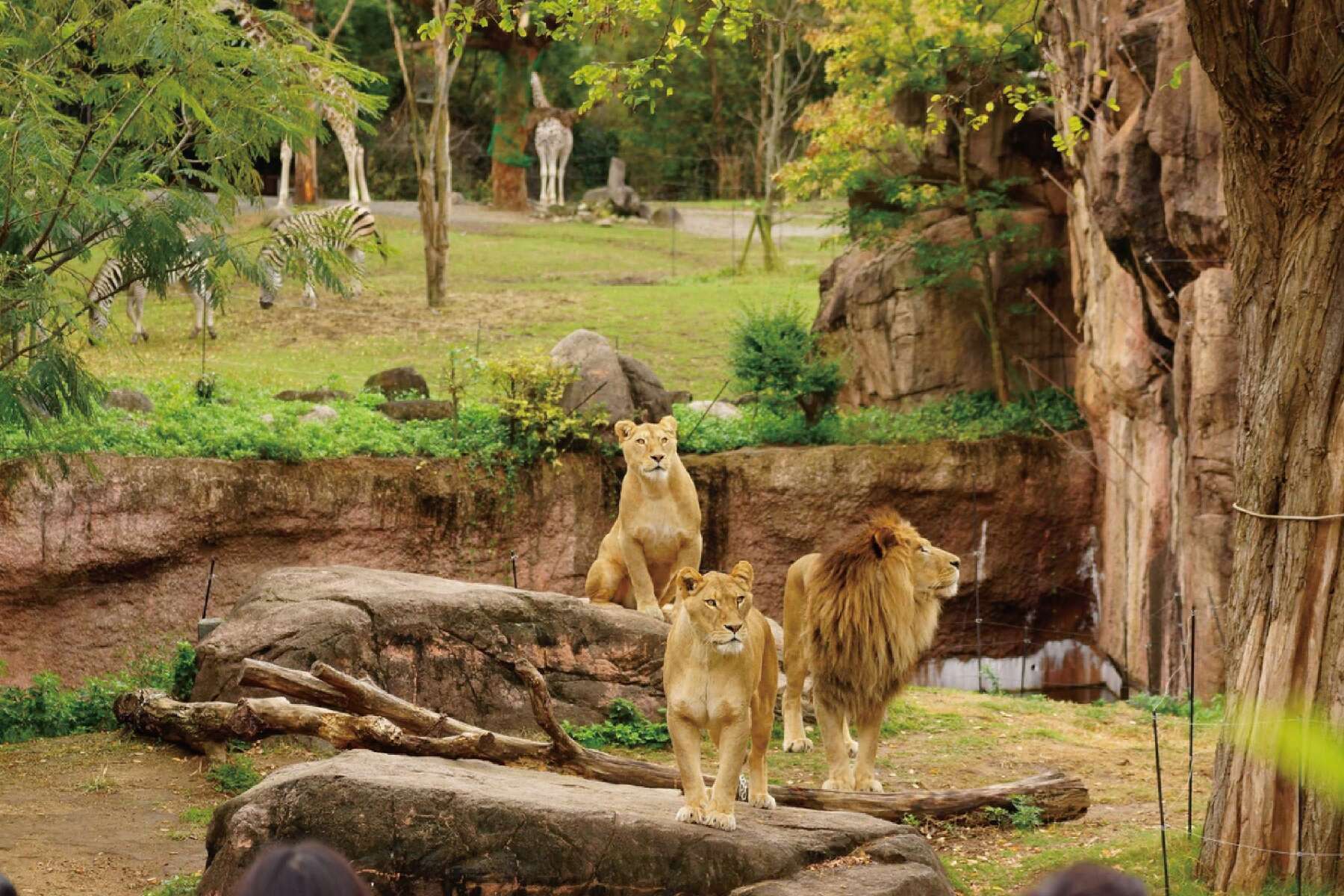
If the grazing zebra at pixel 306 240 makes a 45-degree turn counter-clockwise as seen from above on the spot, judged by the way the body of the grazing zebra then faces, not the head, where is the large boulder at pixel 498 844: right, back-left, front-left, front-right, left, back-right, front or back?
front-left

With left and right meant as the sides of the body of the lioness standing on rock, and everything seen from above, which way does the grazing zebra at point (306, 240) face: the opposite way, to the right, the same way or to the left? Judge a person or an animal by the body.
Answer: to the right

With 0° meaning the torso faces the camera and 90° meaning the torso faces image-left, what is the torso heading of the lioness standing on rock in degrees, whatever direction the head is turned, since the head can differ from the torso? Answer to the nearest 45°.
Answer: approximately 0°

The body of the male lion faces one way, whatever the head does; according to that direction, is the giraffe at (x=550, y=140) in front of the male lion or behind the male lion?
behind

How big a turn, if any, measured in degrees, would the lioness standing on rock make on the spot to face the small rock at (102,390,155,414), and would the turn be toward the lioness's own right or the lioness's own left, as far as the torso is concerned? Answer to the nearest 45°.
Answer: approximately 135° to the lioness's own right

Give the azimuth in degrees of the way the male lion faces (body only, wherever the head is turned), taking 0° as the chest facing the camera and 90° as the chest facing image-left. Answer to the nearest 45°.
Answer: approximately 315°

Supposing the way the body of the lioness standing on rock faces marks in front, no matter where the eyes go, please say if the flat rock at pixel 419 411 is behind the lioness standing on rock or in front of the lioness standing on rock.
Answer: behind

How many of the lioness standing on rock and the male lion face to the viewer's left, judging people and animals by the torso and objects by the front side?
0

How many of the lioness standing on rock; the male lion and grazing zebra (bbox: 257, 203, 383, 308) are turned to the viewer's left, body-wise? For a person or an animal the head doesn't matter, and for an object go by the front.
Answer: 1

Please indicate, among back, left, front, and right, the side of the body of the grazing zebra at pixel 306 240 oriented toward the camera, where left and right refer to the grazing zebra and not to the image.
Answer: left

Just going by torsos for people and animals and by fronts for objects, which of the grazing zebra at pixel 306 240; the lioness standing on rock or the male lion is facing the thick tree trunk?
the male lion

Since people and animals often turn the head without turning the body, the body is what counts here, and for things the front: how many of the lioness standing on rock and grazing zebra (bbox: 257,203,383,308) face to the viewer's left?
1

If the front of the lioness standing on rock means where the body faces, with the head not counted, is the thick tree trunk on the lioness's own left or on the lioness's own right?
on the lioness's own left

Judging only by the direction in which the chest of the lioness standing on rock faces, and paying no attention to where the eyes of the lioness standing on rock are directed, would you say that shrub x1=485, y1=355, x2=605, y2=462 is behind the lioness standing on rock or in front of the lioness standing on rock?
behind
